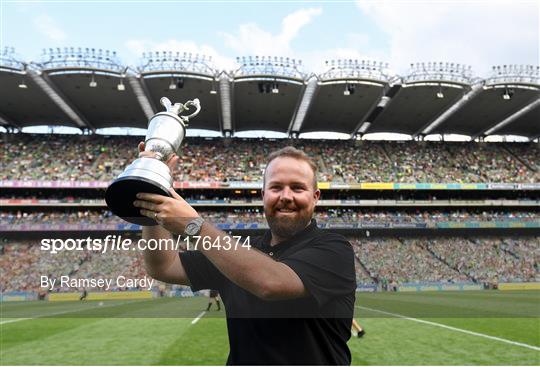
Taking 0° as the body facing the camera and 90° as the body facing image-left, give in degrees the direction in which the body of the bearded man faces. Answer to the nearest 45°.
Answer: approximately 45°
